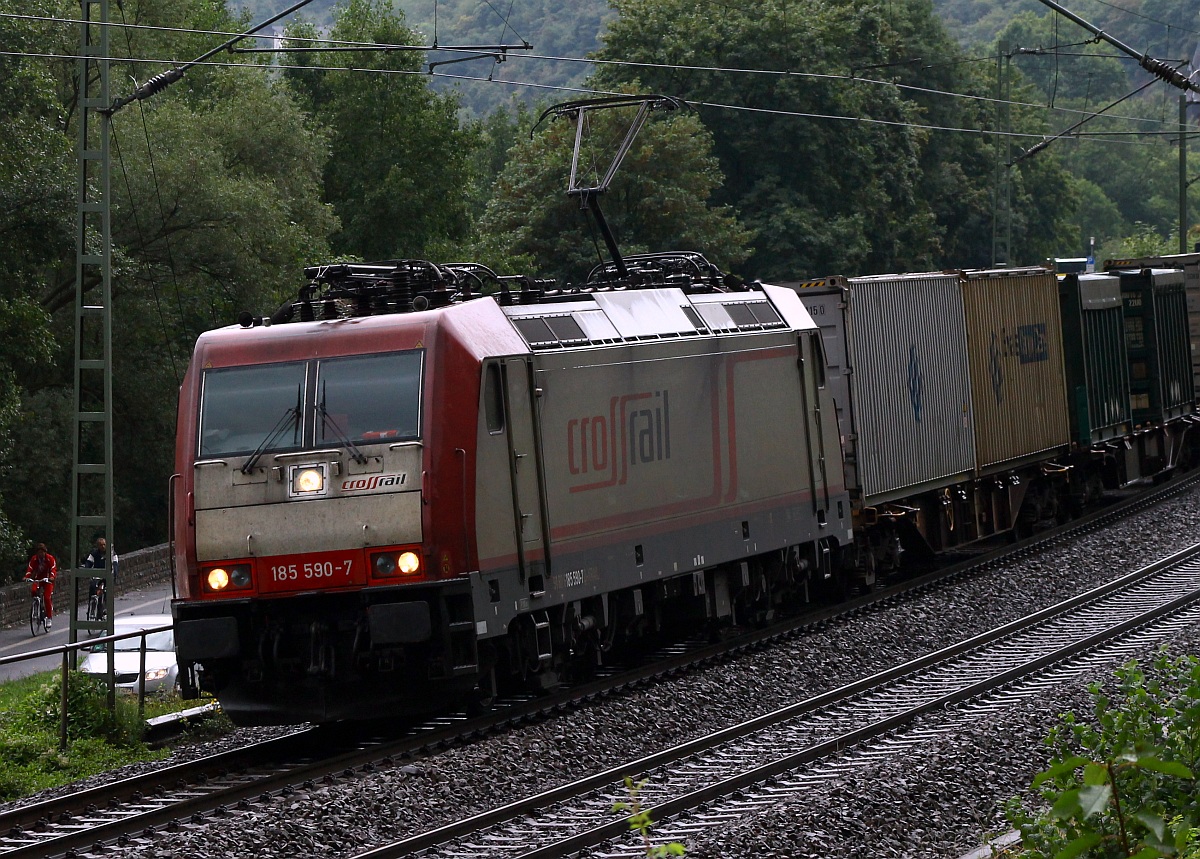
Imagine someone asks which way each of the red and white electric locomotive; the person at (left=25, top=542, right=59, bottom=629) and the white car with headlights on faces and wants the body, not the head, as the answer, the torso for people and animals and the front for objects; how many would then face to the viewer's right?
0

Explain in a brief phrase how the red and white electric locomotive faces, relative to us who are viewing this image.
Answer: facing the viewer and to the left of the viewer

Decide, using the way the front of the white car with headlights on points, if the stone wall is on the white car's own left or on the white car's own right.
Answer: on the white car's own right

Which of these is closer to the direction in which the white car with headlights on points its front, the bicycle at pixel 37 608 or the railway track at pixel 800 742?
the railway track

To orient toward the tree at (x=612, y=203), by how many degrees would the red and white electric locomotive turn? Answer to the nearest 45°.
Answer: approximately 135° to its right

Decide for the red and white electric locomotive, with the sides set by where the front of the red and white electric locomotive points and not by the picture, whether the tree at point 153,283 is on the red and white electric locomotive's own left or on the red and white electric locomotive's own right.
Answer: on the red and white electric locomotive's own right

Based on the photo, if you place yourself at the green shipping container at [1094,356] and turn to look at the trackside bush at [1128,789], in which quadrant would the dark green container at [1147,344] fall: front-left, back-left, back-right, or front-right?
back-left

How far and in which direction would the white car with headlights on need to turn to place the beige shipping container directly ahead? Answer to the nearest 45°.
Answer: approximately 135° to its left

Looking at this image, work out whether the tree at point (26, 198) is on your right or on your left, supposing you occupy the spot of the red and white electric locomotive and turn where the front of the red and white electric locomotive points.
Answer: on your right

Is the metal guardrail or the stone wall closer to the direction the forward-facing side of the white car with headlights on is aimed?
the metal guardrail

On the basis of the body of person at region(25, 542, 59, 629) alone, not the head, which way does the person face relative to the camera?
toward the camera

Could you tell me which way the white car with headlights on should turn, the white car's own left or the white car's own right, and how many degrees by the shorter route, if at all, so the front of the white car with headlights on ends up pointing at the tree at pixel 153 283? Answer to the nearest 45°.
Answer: approximately 135° to the white car's own right

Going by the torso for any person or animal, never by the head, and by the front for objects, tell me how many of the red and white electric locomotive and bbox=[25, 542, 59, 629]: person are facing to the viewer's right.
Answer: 0

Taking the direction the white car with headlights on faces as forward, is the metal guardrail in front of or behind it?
in front

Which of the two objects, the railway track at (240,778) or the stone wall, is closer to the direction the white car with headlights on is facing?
the railway track
